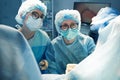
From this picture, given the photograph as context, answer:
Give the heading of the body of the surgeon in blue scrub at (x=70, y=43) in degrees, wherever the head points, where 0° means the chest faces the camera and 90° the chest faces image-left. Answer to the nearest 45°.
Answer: approximately 0°

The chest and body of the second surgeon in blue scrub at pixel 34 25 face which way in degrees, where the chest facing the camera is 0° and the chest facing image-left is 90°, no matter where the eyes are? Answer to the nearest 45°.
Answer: approximately 315°
